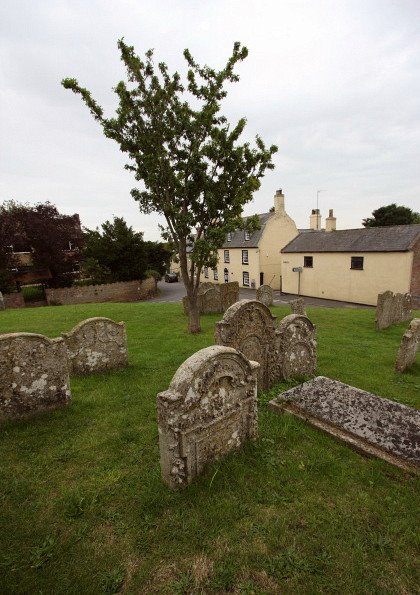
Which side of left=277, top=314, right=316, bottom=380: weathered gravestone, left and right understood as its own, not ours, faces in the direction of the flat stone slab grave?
front

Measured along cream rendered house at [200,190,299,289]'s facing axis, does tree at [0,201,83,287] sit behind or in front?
in front

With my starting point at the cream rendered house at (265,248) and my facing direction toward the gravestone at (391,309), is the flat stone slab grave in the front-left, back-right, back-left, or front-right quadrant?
front-right

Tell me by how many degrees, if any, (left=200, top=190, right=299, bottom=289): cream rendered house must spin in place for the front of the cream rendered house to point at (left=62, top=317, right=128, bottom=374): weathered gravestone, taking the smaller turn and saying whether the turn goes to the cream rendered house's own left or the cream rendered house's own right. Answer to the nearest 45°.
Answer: approximately 45° to the cream rendered house's own left

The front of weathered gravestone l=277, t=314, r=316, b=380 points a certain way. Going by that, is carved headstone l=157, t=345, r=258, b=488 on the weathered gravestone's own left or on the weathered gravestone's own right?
on the weathered gravestone's own right

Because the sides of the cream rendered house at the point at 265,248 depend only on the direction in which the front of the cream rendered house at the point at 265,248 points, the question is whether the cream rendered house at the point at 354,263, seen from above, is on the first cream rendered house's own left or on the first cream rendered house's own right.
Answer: on the first cream rendered house's own left

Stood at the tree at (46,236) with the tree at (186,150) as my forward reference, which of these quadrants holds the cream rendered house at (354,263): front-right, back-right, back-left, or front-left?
front-left

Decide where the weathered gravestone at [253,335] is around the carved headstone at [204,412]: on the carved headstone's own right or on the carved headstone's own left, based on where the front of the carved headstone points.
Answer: on the carved headstone's own left

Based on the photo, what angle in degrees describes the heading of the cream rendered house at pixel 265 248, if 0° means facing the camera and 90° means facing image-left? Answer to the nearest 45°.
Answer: approximately 45°

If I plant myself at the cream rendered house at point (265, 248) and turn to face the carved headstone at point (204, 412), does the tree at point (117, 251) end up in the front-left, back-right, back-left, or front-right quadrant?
front-right

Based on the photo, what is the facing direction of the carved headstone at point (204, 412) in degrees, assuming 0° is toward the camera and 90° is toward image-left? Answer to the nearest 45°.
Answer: approximately 315°

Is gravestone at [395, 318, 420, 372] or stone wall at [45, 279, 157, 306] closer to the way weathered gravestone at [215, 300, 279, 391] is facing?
the gravestone

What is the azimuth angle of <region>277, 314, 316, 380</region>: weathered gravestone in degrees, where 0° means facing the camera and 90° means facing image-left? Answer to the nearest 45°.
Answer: approximately 315°
